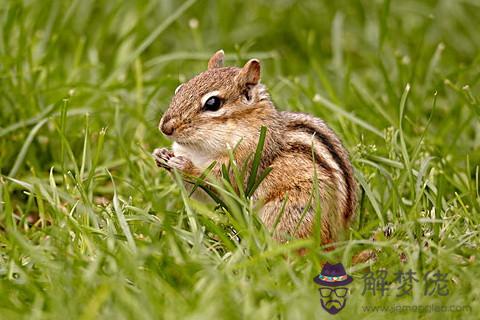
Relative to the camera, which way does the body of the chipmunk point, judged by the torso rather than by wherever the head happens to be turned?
to the viewer's left
